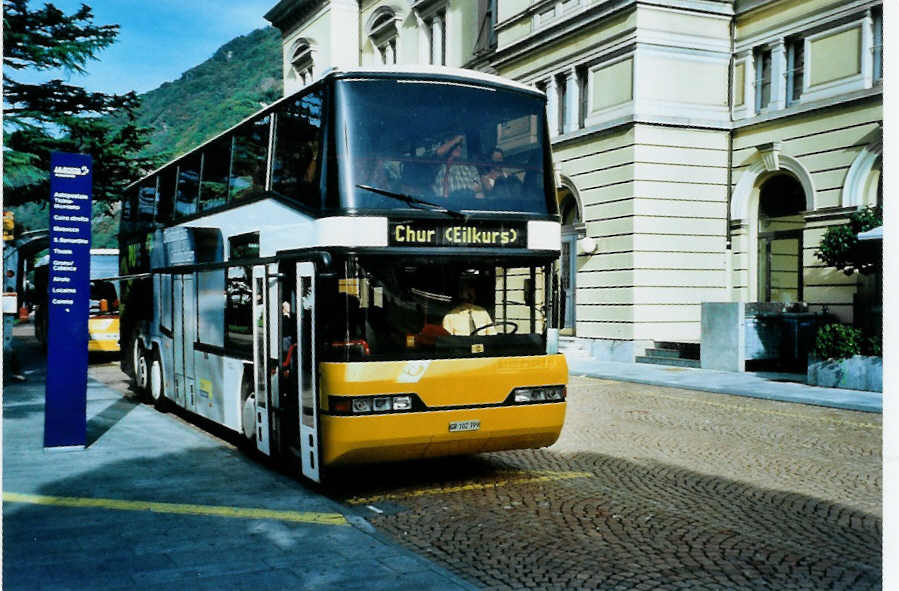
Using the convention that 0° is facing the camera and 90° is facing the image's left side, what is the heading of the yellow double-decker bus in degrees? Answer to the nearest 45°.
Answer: approximately 315°

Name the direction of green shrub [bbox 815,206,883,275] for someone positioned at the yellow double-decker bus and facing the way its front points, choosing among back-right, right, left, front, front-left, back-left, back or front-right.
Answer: left

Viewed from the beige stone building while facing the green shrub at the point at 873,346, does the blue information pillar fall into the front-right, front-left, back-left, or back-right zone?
front-right

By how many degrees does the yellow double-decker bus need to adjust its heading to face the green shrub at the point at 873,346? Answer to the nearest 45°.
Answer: approximately 90° to its left

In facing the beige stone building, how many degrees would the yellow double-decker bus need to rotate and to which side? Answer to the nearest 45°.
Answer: approximately 90° to its left

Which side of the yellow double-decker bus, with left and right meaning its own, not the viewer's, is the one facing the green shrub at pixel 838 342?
left

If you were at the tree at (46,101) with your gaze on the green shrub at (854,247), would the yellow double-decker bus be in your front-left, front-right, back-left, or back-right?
front-right
